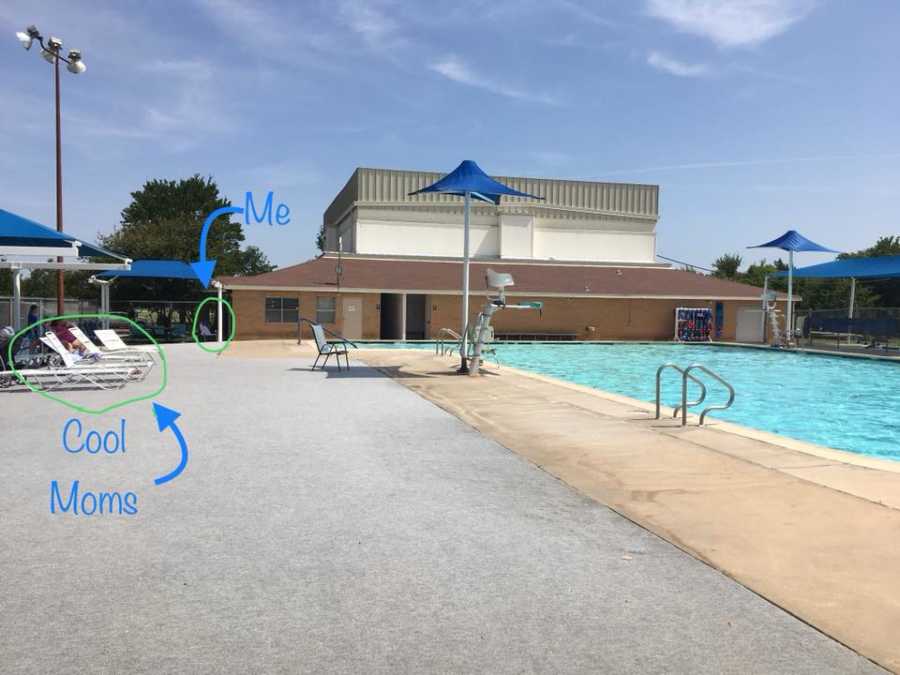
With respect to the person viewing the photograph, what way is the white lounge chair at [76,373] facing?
facing to the right of the viewer

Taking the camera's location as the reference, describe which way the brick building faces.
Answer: facing the viewer

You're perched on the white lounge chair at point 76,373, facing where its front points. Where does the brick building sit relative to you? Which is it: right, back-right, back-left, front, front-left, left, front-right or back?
front-left

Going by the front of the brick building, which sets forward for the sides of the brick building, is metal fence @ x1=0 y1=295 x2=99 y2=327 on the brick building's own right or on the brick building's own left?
on the brick building's own right

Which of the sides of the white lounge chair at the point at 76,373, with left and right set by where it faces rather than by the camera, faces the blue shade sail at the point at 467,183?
front

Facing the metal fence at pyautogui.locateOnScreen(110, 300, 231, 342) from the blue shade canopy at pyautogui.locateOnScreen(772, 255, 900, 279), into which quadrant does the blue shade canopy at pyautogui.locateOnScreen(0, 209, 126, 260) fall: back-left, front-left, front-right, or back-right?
front-left

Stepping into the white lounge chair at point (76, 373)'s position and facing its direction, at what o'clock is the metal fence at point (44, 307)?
The metal fence is roughly at 9 o'clock from the white lounge chair.

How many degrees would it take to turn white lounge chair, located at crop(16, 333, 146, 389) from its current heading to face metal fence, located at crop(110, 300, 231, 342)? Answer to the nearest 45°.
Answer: approximately 90° to its left

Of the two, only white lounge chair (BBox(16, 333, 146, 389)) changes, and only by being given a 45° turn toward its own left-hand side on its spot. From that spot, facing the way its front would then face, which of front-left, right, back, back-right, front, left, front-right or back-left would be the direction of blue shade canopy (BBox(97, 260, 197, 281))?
front-left

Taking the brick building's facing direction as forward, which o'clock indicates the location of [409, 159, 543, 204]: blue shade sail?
The blue shade sail is roughly at 12 o'clock from the brick building.

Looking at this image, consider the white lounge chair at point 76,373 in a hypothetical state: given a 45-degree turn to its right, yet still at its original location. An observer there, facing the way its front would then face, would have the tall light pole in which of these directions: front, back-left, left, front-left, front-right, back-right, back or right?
back-left

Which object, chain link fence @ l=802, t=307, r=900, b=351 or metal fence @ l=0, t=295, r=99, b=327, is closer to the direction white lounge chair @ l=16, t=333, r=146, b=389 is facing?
the chain link fence

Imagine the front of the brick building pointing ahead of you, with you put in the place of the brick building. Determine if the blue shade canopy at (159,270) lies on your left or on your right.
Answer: on your right

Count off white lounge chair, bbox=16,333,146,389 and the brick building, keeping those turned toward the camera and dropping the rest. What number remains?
1
